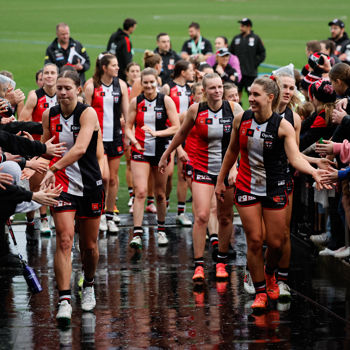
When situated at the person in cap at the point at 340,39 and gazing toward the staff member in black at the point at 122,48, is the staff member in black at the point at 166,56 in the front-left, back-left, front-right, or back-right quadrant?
front-left

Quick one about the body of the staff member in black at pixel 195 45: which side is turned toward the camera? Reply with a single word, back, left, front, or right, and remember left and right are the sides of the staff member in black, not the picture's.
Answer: front

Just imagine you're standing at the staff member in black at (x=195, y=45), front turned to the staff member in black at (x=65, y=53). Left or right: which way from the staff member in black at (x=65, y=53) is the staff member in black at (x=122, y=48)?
right

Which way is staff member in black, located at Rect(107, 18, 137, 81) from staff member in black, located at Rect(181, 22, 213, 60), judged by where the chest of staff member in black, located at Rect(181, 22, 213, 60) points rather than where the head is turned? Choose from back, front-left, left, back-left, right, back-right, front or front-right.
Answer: right

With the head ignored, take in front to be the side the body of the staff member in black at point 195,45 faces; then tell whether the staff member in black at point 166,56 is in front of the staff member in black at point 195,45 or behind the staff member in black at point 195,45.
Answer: in front

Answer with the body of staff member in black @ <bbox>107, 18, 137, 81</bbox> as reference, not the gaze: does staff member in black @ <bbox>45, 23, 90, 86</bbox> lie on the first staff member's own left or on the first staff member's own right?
on the first staff member's own right

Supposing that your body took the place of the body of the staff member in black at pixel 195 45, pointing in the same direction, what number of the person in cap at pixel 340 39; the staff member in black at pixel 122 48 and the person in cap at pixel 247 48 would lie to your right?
1

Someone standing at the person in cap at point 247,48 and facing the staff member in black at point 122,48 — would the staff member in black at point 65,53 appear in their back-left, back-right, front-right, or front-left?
front-left

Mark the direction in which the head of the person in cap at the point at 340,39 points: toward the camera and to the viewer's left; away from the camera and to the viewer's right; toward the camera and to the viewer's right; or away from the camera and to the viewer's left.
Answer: toward the camera and to the viewer's left
